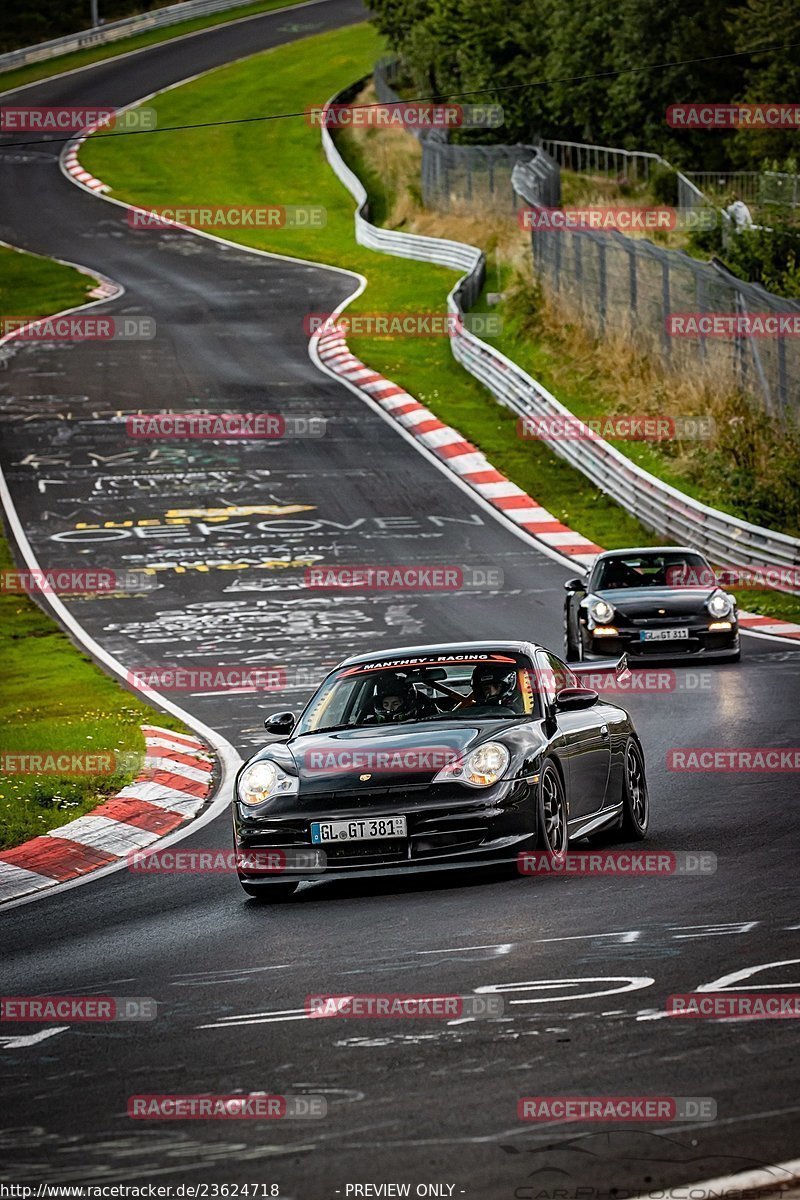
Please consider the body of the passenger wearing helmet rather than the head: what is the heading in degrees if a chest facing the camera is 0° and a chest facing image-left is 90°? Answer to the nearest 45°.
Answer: approximately 45°

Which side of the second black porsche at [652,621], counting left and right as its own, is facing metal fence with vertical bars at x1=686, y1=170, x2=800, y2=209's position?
back

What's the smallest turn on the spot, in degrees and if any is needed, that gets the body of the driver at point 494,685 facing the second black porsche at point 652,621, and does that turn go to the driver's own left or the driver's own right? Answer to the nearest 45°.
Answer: approximately 135° to the driver's own right

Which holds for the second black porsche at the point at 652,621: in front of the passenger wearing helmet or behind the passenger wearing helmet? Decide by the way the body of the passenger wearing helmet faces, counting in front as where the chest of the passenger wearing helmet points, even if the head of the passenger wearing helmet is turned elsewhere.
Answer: behind

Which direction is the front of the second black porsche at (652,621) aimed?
toward the camera

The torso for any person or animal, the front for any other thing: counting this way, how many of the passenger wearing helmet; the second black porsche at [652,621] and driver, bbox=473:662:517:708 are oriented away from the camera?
0

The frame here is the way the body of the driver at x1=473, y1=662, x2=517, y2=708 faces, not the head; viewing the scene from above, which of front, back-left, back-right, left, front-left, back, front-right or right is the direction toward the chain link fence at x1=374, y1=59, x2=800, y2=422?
back-right

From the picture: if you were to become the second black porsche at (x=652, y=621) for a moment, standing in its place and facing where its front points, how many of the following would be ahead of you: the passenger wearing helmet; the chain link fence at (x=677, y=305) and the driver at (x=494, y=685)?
2

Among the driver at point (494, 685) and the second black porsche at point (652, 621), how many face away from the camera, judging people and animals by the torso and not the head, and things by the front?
0

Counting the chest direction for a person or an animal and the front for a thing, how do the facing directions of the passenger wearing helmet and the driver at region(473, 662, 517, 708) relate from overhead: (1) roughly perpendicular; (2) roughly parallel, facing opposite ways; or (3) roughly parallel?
roughly parallel

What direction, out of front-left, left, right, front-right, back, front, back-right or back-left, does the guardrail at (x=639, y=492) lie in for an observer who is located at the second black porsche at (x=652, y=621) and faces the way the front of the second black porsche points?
back

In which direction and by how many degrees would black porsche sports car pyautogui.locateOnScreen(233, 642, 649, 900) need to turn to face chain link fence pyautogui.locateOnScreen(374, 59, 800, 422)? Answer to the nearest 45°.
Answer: approximately 135° to its right

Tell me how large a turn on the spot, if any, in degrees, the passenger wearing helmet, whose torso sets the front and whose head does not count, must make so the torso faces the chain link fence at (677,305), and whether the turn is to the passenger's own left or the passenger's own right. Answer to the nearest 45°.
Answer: approximately 135° to the passenger's own right

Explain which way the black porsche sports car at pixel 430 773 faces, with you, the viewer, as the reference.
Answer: facing the viewer and to the left of the viewer

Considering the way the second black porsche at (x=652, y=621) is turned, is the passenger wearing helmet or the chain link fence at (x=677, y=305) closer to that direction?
the passenger wearing helmet

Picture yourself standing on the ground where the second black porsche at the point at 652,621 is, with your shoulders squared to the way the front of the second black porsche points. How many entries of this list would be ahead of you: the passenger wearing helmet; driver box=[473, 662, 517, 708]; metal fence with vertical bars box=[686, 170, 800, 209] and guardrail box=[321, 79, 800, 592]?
2

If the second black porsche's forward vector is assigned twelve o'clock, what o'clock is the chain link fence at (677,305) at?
The chain link fence is roughly at 6 o'clock from the second black porsche.

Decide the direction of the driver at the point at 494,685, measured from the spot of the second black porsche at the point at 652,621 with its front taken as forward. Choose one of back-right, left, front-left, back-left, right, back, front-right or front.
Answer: front
